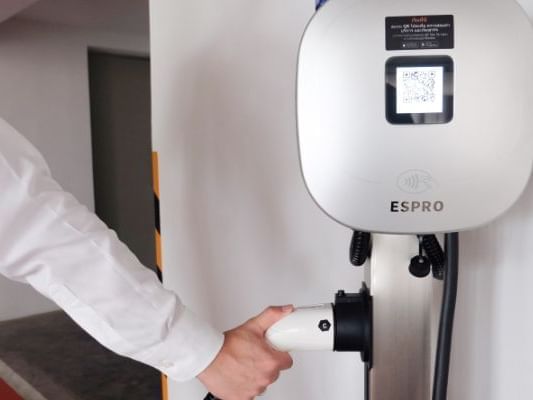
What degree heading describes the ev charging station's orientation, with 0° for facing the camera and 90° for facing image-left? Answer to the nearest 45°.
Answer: approximately 0°
